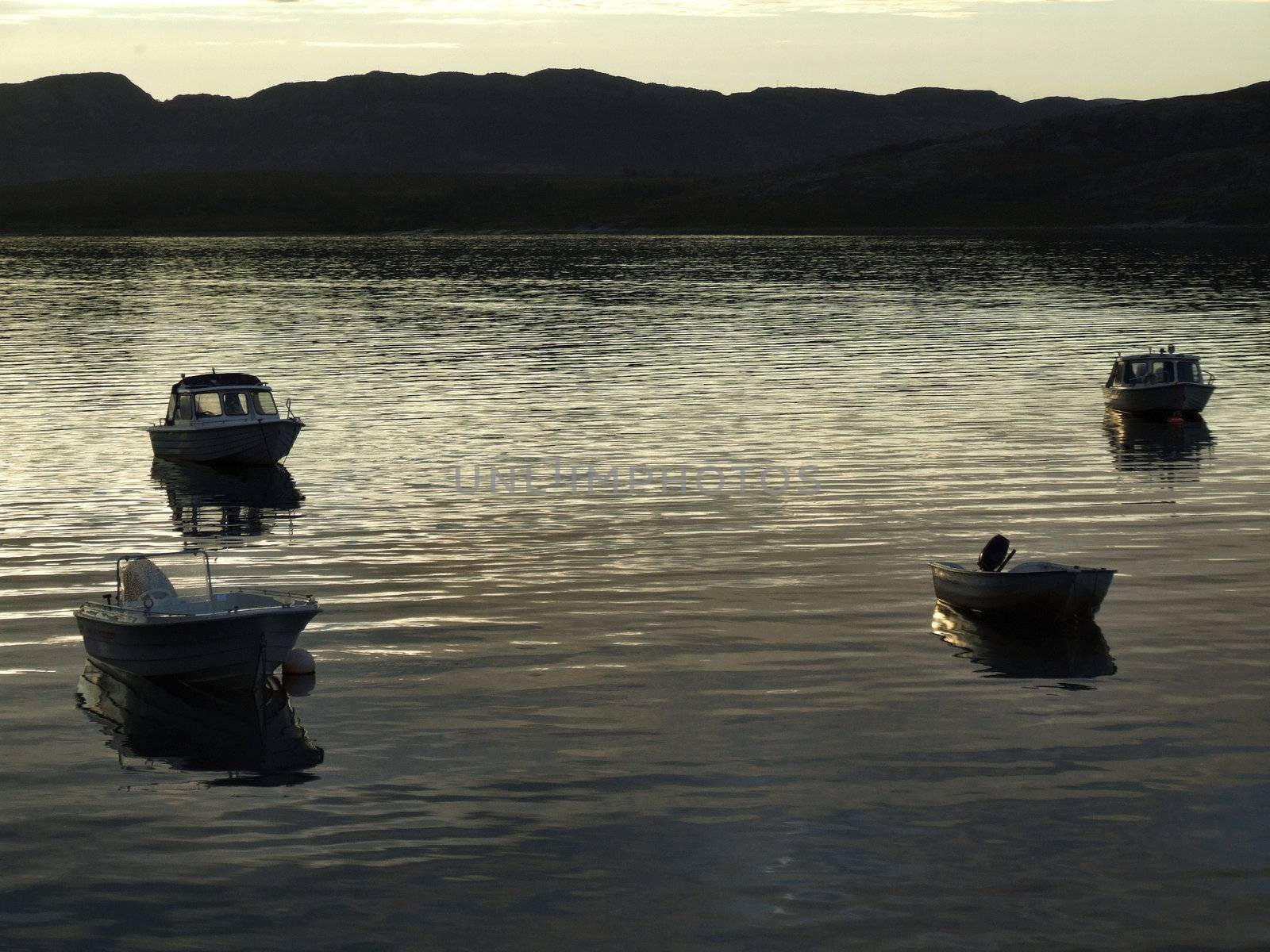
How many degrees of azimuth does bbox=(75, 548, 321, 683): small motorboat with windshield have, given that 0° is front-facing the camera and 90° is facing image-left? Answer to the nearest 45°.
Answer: approximately 315°
